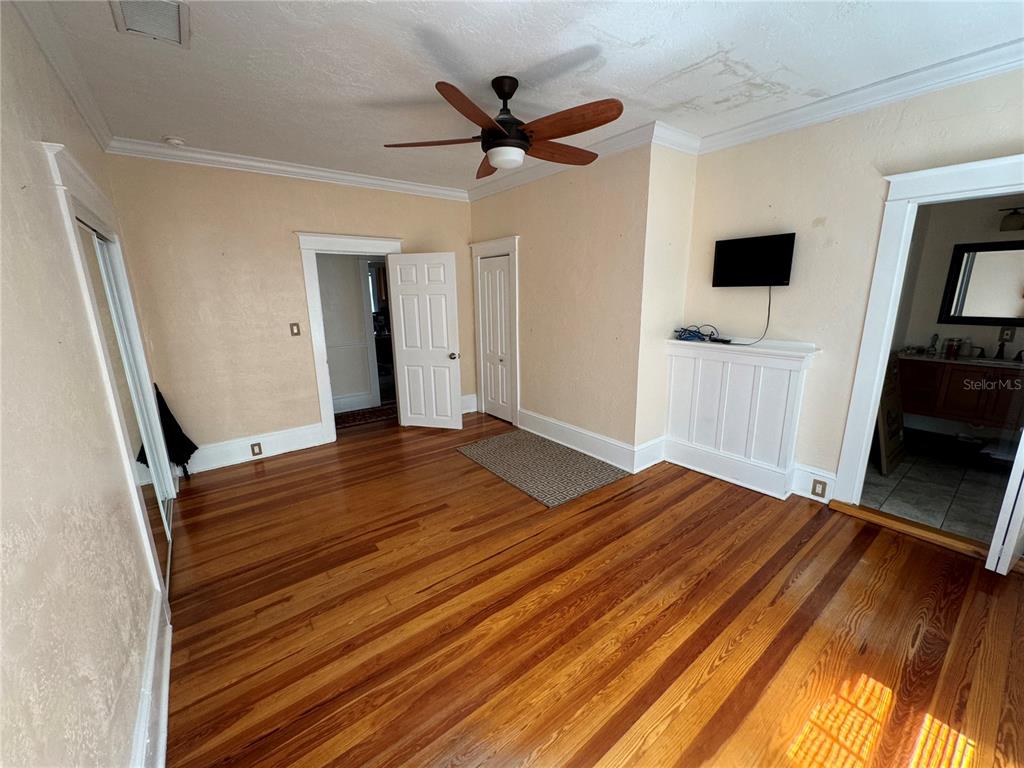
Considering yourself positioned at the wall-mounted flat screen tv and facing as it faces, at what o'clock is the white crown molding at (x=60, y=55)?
The white crown molding is roughly at 12 o'clock from the wall-mounted flat screen tv.

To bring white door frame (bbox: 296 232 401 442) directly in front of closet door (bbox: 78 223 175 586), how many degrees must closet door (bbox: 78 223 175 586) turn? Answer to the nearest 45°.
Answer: approximately 45° to its left

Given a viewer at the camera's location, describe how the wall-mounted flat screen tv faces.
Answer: facing the viewer and to the left of the viewer

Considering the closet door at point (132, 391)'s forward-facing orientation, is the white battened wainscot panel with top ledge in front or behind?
in front

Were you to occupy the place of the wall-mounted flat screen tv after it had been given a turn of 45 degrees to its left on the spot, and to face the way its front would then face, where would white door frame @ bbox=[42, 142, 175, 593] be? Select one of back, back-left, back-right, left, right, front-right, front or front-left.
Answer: front-right

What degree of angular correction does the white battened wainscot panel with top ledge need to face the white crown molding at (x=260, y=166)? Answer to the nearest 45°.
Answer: approximately 45° to its right

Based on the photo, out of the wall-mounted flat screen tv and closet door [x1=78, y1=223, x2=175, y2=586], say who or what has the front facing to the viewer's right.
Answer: the closet door

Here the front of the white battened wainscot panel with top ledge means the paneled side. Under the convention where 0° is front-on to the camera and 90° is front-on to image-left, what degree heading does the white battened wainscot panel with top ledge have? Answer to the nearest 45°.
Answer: approximately 45°

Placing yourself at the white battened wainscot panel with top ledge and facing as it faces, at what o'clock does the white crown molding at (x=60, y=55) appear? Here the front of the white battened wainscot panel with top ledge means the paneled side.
The white crown molding is roughly at 12 o'clock from the white battened wainscot panel with top ledge.

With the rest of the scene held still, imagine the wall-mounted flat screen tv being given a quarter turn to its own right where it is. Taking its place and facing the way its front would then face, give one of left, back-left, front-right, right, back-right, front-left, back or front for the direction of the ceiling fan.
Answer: left

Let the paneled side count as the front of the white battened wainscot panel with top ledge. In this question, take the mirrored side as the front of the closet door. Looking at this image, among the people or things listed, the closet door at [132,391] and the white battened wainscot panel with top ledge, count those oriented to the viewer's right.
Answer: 1

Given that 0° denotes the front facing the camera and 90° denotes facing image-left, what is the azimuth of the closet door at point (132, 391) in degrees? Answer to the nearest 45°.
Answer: approximately 270°

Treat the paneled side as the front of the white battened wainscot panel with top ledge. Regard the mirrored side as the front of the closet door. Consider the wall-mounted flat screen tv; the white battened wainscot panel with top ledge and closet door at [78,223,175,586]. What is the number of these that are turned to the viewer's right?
1

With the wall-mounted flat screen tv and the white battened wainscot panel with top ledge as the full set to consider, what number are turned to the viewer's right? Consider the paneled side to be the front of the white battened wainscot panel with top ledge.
0

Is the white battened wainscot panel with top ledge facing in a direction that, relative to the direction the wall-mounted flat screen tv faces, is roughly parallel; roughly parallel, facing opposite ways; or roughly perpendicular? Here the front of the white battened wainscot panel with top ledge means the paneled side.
roughly parallel

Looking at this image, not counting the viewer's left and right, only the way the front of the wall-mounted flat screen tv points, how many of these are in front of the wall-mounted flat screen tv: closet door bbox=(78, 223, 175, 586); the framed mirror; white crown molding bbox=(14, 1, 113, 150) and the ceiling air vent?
3

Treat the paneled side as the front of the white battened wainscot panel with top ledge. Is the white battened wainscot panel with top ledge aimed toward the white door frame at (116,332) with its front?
yes

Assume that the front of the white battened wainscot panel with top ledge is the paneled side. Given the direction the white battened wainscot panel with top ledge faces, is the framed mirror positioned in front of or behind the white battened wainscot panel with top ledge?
behind

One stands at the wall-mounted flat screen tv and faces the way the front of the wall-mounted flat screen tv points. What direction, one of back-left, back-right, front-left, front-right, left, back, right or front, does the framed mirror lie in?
back
